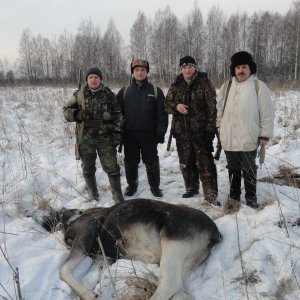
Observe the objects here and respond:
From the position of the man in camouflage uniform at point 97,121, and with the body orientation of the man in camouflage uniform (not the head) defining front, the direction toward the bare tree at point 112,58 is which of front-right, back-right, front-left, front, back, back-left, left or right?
back

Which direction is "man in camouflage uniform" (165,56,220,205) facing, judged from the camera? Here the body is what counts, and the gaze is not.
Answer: toward the camera

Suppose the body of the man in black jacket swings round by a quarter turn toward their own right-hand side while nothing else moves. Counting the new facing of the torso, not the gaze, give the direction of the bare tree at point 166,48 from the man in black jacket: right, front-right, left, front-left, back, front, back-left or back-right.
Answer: right

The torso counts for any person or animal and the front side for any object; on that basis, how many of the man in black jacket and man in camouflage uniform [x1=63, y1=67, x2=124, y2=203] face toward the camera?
2

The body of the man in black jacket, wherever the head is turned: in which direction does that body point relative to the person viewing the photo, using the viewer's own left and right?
facing the viewer

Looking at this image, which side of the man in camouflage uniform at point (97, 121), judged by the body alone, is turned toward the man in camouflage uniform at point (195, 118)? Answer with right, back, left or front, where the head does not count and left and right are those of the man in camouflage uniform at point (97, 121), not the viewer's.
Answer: left

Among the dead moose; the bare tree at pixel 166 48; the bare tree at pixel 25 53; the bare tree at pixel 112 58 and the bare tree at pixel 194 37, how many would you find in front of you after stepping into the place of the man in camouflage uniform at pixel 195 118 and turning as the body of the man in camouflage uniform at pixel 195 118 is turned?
1

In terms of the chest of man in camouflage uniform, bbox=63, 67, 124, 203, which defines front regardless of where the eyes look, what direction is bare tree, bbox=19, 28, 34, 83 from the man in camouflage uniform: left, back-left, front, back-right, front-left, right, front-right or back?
back

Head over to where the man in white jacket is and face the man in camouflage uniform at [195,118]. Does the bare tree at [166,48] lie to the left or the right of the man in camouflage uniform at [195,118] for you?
right

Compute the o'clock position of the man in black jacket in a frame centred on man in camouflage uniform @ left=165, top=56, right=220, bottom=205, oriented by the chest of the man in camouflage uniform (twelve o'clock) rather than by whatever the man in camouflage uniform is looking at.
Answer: The man in black jacket is roughly at 4 o'clock from the man in camouflage uniform.

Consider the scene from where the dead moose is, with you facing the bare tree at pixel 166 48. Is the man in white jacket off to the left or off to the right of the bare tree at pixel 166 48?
right

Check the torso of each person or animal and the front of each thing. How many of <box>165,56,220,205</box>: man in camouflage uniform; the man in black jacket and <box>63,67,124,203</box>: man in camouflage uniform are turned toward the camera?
3

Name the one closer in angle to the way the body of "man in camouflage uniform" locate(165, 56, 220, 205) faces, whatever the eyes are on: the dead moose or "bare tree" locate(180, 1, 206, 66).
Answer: the dead moose

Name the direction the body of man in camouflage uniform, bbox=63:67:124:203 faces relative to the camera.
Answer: toward the camera

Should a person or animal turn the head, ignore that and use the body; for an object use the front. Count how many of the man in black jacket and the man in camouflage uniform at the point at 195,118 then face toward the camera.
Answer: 2
